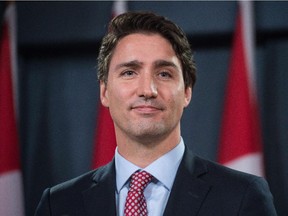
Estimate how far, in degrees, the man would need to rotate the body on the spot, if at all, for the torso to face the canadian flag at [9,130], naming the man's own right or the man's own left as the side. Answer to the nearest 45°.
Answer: approximately 135° to the man's own right

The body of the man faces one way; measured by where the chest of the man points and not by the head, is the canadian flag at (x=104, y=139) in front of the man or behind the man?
behind

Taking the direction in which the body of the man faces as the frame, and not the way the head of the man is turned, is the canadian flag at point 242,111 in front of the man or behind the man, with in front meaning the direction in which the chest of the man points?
behind

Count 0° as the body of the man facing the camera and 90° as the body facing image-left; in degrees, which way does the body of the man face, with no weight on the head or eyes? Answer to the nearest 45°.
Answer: approximately 0°
